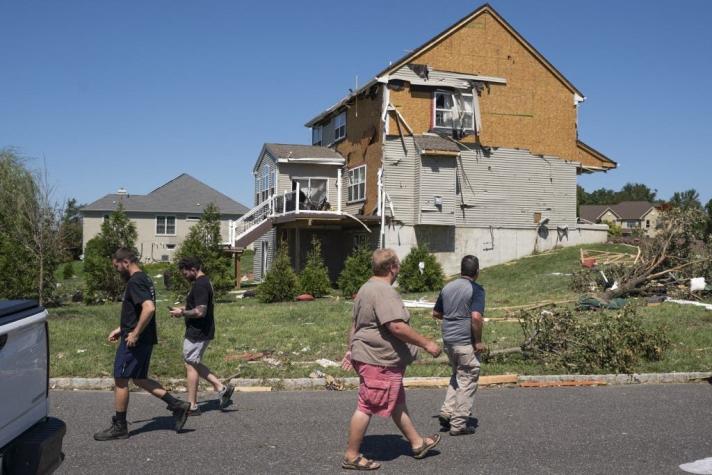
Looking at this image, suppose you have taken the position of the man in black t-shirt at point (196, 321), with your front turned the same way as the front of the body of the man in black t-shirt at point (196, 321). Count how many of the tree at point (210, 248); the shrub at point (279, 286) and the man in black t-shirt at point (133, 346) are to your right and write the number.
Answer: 2

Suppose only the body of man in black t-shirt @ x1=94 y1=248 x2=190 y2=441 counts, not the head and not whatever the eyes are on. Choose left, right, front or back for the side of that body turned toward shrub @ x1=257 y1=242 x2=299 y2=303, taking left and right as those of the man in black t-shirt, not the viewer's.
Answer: right

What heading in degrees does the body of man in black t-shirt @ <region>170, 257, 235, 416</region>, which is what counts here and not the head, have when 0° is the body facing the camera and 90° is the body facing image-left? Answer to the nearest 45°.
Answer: approximately 90°

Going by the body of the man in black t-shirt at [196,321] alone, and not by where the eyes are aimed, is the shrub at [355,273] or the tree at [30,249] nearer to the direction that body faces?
the tree

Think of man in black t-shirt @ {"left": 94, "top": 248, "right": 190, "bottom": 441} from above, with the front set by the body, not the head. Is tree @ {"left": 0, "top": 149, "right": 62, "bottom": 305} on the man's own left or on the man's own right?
on the man's own right

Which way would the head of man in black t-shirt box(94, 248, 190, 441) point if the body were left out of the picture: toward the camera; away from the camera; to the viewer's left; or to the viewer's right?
to the viewer's left

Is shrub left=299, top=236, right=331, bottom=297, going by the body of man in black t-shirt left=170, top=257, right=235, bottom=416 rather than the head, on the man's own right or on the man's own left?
on the man's own right

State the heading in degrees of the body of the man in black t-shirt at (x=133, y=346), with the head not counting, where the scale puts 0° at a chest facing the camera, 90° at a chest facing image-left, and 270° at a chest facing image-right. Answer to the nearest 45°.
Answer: approximately 90°

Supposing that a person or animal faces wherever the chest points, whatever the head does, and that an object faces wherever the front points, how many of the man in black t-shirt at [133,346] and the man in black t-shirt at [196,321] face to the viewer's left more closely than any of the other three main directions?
2

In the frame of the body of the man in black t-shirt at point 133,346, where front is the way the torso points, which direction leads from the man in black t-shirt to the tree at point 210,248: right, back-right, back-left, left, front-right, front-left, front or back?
right

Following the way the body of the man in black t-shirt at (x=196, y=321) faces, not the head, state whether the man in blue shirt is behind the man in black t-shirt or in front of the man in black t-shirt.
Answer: behind

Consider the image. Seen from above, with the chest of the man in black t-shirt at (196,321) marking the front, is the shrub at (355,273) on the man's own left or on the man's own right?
on the man's own right

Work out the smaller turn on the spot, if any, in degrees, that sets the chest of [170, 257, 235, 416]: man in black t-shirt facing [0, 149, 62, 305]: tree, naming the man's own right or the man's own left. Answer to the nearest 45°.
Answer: approximately 90° to the man's own right

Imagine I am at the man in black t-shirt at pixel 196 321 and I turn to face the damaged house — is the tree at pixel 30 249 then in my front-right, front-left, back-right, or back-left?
front-left
